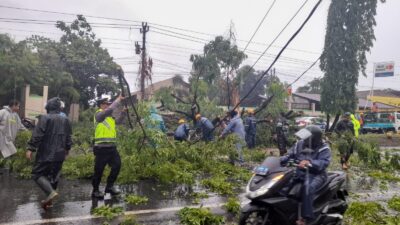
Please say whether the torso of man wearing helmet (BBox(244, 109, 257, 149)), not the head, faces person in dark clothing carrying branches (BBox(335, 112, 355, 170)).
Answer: no

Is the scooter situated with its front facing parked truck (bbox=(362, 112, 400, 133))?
no

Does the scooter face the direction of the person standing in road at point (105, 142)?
no

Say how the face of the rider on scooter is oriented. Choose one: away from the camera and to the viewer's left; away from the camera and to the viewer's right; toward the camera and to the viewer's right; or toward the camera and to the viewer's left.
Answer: toward the camera and to the viewer's left

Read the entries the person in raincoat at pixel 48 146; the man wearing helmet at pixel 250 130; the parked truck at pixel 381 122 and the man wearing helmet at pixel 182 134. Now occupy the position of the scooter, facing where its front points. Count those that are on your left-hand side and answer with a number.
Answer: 0

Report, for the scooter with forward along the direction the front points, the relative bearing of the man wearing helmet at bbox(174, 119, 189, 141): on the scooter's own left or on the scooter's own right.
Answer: on the scooter's own right

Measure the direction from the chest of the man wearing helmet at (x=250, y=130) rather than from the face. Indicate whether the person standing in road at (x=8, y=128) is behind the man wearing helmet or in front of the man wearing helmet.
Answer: behind

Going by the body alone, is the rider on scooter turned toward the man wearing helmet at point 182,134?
no

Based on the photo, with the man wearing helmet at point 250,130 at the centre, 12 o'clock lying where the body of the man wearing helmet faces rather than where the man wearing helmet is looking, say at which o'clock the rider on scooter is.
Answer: The rider on scooter is roughly at 6 o'clock from the man wearing helmet.

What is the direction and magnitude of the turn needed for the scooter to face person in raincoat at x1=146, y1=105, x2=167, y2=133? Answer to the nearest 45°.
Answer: approximately 90° to its right

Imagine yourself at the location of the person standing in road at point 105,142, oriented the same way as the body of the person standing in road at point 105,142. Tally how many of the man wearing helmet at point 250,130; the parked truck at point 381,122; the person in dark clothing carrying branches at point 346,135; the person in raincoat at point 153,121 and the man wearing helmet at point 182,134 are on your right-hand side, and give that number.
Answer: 0

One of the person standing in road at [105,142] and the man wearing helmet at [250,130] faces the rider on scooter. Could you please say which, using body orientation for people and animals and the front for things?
the person standing in road
